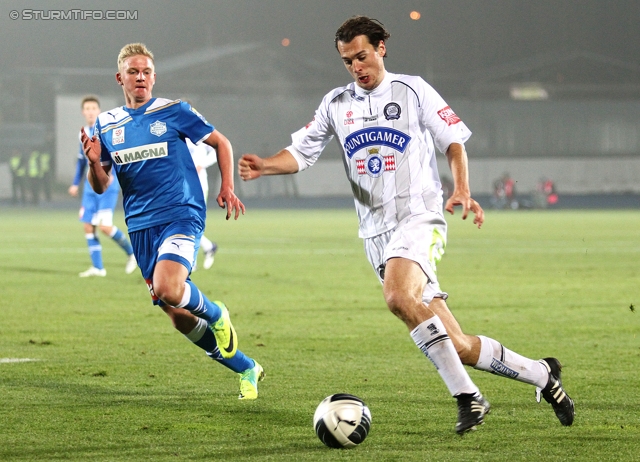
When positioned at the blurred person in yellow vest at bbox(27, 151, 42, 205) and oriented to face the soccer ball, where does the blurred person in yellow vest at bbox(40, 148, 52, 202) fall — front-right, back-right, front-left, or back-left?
back-left

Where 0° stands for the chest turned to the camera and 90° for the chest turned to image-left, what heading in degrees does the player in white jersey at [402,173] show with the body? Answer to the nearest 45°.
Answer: approximately 45°

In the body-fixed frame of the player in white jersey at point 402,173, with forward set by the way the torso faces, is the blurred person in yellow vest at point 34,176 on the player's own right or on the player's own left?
on the player's own right

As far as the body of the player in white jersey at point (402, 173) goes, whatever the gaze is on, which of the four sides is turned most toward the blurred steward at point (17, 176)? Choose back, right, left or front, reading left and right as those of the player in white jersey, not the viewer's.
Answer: right

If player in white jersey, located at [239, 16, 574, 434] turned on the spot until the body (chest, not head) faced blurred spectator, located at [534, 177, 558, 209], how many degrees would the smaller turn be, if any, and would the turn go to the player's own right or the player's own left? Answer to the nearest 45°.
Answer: approximately 135° to the player's own right

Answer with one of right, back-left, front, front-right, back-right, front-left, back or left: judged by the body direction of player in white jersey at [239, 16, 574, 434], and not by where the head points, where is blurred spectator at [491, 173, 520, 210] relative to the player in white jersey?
back-right

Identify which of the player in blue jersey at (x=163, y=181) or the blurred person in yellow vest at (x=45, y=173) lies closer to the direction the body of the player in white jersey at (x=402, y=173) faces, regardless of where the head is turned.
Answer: the player in blue jersey

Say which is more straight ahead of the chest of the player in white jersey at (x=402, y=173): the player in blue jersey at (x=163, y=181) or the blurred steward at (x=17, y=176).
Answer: the player in blue jersey
